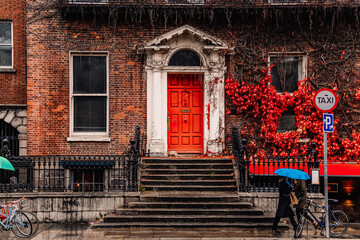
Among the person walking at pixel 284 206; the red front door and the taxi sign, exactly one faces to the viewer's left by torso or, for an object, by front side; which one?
the person walking

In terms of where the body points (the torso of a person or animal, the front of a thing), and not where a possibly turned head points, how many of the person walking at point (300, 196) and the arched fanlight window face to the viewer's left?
1

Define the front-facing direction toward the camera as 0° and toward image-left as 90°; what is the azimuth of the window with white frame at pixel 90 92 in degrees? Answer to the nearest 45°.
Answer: approximately 0°

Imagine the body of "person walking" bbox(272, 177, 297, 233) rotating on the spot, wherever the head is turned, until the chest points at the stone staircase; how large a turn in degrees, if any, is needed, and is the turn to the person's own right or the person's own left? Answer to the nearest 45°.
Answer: approximately 45° to the person's own right

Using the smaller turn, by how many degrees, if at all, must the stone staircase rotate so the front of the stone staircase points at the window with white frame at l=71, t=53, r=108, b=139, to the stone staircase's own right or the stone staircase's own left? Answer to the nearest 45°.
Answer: approximately 135° to the stone staircase's own right

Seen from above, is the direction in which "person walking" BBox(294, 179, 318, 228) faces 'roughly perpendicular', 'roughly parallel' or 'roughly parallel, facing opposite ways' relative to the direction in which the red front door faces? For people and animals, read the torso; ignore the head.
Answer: roughly perpendicular

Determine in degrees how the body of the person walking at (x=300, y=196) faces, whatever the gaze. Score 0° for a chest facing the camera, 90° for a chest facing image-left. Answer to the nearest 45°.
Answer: approximately 90°

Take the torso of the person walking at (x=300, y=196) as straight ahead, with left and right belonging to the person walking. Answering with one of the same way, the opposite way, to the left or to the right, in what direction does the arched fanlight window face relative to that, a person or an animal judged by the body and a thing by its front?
to the left
